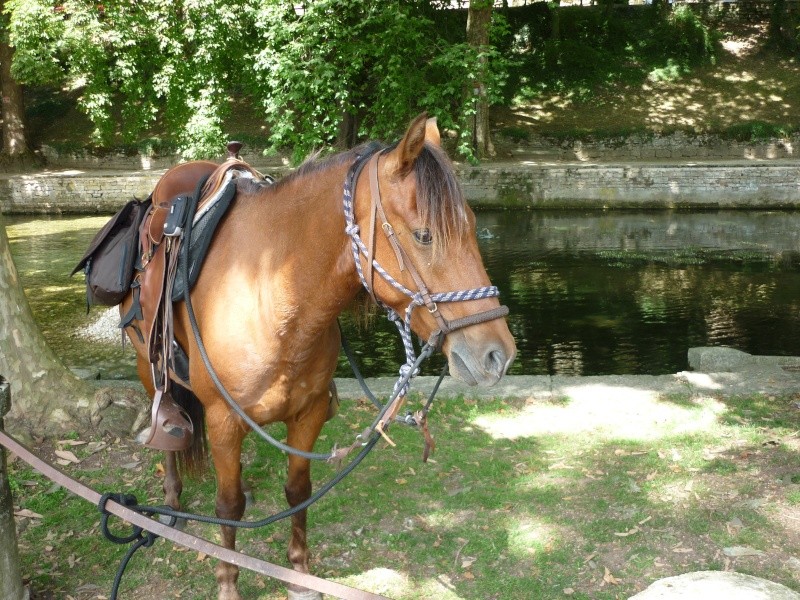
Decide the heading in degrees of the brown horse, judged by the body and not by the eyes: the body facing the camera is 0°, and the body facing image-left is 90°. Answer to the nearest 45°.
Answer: approximately 315°

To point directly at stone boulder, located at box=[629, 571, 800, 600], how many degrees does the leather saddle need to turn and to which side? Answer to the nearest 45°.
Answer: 0° — it already faces it

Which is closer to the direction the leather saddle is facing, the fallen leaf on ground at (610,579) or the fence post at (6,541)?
the fallen leaf on ground

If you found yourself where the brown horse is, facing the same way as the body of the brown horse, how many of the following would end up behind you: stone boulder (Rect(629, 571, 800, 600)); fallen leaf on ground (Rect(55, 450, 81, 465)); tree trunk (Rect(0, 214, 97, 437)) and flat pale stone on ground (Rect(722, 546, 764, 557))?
2

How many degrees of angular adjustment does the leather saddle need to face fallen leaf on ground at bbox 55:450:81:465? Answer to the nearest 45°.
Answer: approximately 180°

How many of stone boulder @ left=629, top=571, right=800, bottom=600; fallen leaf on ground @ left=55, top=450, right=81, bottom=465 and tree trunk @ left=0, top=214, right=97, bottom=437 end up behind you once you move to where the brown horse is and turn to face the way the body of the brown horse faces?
2

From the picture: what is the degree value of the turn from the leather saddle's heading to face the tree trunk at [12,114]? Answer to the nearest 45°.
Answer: approximately 135° to its left

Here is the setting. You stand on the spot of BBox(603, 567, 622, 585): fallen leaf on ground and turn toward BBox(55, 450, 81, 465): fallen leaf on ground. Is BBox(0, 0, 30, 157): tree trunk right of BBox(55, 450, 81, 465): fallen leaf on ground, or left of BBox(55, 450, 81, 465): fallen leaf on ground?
right

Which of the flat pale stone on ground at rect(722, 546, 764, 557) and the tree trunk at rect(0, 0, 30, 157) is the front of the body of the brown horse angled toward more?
the flat pale stone on ground

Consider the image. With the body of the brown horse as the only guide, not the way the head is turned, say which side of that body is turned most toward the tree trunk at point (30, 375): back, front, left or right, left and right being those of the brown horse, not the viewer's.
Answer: back

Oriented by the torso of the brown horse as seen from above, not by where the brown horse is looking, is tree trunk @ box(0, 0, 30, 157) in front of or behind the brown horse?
behind

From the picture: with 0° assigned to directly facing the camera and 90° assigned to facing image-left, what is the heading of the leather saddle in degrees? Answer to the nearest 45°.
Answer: approximately 315°
